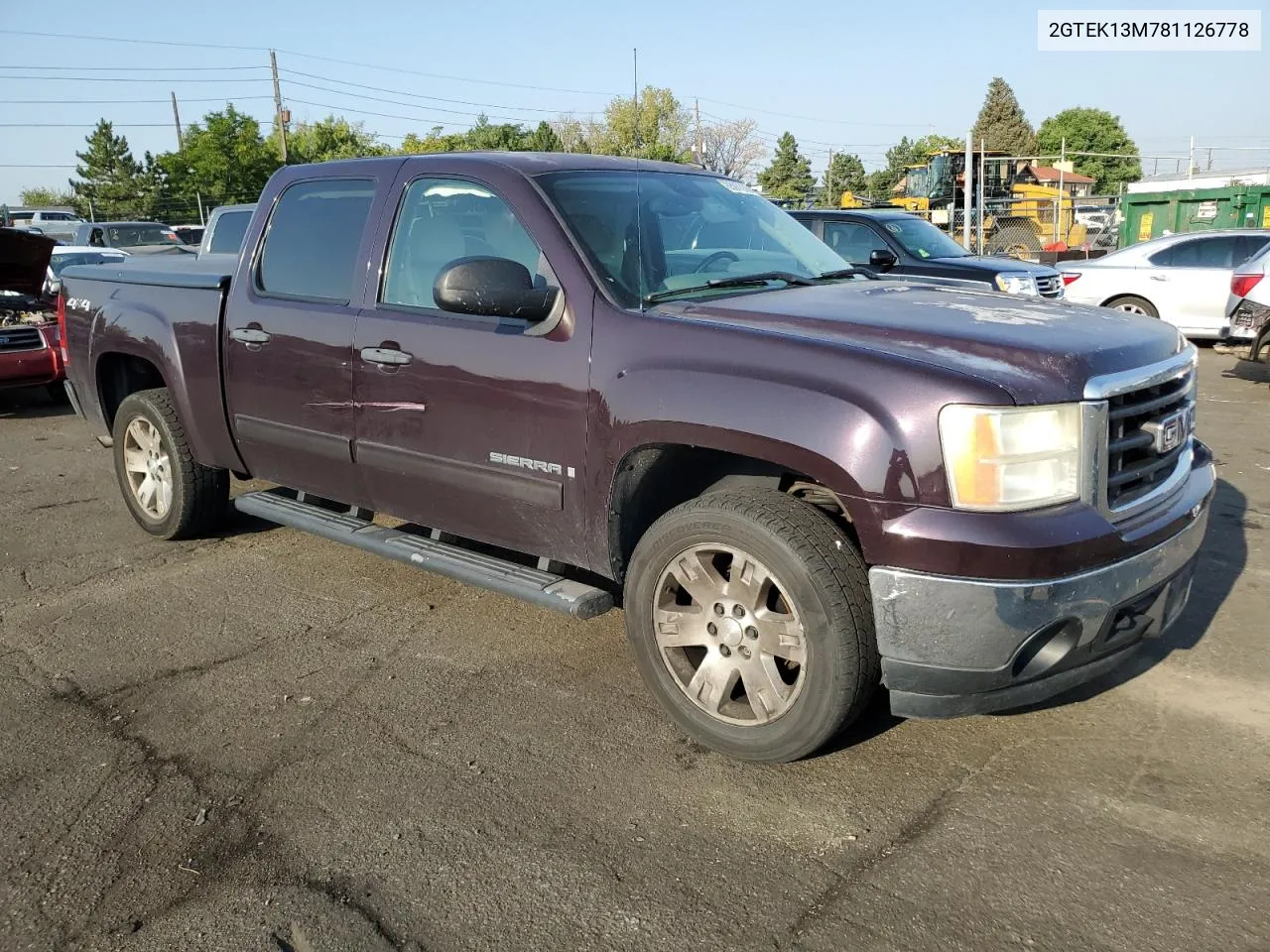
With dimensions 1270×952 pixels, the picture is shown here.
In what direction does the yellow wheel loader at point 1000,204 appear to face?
to the viewer's left

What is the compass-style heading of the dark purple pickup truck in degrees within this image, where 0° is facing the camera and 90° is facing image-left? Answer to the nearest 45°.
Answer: approximately 315°

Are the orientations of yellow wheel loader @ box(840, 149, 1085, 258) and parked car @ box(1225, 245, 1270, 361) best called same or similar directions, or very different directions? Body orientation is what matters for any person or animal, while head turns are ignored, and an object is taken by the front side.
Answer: very different directions

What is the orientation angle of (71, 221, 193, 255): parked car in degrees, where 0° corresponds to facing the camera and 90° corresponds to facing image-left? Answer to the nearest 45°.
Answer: approximately 315°

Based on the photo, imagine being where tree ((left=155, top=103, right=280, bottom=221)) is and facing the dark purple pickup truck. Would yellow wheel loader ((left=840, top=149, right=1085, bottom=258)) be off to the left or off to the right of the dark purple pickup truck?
left
